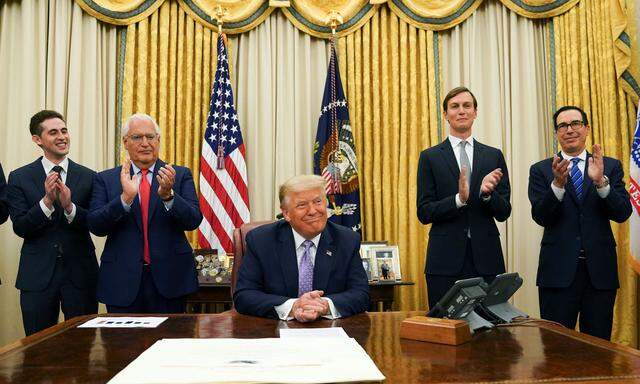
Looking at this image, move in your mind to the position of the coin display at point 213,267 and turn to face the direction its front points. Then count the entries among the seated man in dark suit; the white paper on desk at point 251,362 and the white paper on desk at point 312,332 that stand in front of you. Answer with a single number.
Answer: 3

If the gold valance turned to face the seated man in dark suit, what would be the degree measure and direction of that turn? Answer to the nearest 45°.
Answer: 0° — it already faces them

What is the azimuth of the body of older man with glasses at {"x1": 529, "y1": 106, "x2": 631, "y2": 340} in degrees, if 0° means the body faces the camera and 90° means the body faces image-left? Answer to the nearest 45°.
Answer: approximately 0°

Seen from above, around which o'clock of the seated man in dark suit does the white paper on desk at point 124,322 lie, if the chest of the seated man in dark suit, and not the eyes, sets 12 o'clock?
The white paper on desk is roughly at 2 o'clock from the seated man in dark suit.
